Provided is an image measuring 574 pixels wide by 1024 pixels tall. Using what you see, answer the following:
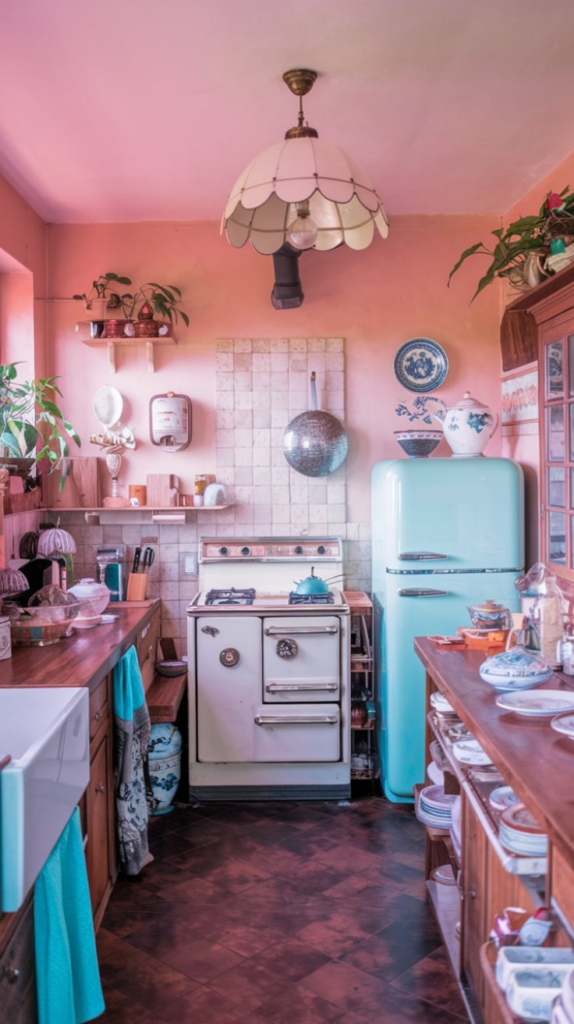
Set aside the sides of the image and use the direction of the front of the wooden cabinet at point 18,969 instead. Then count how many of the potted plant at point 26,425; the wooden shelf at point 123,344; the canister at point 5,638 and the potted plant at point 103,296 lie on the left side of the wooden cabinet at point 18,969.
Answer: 4

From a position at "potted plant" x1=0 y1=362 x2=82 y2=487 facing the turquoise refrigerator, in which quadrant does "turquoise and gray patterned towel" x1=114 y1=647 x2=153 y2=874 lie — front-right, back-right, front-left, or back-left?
front-right

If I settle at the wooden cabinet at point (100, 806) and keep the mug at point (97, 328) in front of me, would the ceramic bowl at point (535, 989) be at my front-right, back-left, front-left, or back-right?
back-right

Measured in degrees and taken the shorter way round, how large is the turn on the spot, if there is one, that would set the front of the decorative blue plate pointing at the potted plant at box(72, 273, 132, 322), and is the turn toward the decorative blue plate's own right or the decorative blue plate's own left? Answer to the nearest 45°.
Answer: approximately 90° to the decorative blue plate's own right

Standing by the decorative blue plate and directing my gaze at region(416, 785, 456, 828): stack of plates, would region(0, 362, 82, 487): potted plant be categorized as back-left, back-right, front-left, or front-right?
front-right

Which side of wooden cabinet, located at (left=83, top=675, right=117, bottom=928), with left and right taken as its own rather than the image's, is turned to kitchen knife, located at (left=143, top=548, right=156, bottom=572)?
left

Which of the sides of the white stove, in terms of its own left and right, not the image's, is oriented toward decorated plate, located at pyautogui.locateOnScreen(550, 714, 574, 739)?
front

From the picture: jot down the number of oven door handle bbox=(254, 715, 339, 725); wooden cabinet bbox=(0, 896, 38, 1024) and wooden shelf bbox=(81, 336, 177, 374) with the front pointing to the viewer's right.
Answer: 1

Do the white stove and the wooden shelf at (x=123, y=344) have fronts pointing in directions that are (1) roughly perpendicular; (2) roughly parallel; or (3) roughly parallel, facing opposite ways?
roughly parallel

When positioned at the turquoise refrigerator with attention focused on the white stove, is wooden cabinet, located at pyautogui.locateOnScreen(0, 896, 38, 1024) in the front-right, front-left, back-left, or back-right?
front-left

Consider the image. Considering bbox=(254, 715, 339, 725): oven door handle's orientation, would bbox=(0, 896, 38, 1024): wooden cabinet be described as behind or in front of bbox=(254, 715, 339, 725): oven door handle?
in front

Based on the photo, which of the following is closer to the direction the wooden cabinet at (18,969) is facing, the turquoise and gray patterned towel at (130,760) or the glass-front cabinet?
the glass-front cabinet

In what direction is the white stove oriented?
toward the camera

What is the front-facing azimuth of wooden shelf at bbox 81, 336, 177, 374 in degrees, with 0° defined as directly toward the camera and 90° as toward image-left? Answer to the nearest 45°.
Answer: approximately 0°

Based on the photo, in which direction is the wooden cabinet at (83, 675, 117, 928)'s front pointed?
to the viewer's right

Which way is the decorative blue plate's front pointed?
toward the camera

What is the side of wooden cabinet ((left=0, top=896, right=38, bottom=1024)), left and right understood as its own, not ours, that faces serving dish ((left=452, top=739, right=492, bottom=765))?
front

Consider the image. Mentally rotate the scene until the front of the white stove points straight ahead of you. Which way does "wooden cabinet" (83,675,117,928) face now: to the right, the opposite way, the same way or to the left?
to the left
